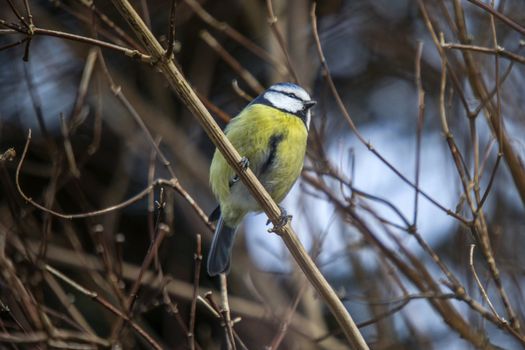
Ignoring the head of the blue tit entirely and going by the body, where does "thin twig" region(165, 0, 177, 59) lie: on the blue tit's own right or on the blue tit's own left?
on the blue tit's own right

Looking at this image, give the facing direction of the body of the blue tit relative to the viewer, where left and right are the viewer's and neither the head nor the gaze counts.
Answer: facing the viewer and to the right of the viewer

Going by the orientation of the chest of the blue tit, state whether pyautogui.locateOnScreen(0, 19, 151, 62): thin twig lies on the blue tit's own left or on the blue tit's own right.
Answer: on the blue tit's own right
